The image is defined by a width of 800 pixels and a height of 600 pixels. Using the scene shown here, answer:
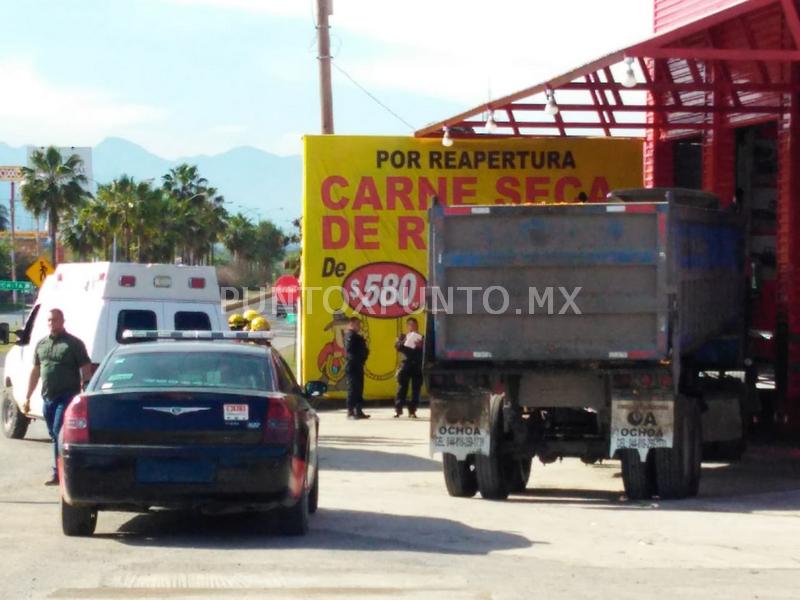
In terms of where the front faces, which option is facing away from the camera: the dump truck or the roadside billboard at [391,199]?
the dump truck

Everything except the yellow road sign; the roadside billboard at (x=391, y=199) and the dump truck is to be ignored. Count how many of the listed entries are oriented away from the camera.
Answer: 1

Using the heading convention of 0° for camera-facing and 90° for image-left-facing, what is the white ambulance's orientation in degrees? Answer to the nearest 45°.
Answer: approximately 135°

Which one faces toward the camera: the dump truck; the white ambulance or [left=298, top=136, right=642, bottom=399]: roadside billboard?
the roadside billboard

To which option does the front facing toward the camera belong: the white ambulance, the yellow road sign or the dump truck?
the yellow road sign

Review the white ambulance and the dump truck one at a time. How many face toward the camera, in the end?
0

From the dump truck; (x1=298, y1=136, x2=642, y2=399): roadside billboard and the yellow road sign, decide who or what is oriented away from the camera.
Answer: the dump truck

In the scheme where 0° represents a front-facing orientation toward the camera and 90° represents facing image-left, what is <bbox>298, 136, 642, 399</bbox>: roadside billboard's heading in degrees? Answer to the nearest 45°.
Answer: approximately 0°

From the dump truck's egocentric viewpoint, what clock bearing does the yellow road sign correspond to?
The yellow road sign is roughly at 11 o'clock from the dump truck.

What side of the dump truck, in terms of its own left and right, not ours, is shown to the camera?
back

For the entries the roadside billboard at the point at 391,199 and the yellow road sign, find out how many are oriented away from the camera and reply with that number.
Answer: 0
